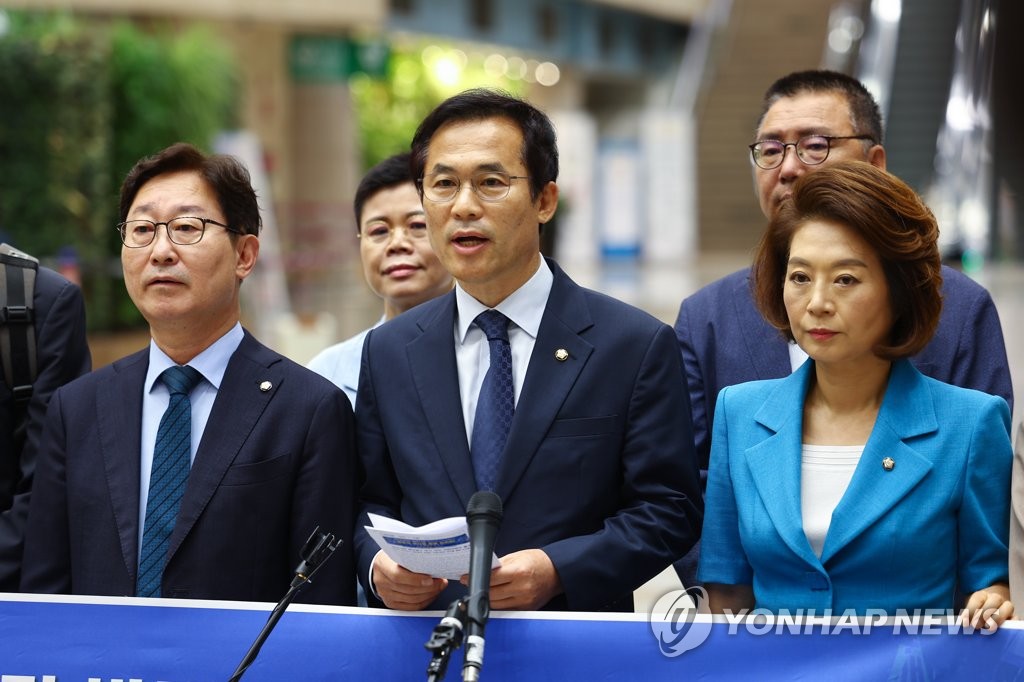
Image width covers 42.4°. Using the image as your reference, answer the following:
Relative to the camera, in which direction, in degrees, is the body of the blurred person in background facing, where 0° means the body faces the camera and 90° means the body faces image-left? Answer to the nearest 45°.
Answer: approximately 0°

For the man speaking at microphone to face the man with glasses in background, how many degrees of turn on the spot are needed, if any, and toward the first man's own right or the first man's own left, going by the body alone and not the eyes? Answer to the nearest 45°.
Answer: approximately 180°

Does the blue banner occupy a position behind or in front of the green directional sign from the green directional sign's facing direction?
in front

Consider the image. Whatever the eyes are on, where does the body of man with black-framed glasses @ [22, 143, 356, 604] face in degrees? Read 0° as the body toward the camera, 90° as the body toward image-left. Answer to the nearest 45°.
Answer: approximately 45°

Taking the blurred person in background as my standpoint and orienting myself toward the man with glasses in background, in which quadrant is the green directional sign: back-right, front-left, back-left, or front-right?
back-left

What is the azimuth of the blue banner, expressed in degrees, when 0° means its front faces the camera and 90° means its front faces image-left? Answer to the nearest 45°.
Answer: approximately 0°

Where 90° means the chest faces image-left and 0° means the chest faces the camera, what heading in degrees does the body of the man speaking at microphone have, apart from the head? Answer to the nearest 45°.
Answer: approximately 45°

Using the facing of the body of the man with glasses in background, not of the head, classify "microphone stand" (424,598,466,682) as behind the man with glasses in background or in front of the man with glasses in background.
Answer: in front

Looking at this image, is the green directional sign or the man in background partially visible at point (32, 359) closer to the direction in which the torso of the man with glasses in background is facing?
the man in background partially visible
